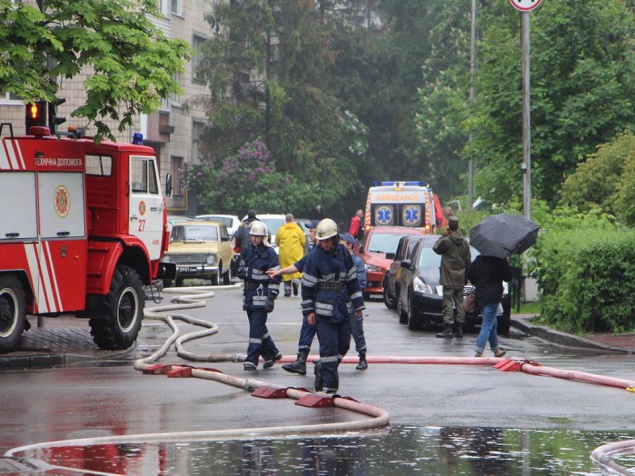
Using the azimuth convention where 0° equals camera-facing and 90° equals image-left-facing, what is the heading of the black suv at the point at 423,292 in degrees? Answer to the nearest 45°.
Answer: approximately 0°

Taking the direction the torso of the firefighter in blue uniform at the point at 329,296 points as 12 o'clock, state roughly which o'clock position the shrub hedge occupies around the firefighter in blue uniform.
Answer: The shrub hedge is roughly at 7 o'clock from the firefighter in blue uniform.

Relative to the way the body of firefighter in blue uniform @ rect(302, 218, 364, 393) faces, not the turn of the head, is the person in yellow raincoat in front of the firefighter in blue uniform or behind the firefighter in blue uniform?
behind

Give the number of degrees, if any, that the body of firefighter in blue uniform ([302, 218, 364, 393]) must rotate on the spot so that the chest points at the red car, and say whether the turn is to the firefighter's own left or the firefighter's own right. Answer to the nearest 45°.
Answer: approximately 180°

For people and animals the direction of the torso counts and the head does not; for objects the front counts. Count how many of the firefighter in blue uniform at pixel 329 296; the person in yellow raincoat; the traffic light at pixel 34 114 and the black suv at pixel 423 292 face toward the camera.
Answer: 3

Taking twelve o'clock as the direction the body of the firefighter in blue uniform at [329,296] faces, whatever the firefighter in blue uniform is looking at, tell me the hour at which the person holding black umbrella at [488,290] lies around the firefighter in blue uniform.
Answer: The person holding black umbrella is roughly at 7 o'clock from the firefighter in blue uniform.

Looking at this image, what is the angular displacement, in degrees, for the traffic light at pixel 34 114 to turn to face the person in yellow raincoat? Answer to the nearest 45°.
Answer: approximately 135° to its left

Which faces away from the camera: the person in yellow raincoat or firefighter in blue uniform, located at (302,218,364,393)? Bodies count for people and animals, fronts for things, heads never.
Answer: the person in yellow raincoat

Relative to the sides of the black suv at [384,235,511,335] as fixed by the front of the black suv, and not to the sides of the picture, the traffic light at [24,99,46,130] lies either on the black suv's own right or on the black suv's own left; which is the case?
on the black suv's own right

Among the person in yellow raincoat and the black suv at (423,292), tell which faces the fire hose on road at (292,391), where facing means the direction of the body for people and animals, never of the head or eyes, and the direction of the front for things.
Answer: the black suv

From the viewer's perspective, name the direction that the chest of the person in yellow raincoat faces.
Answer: away from the camera
